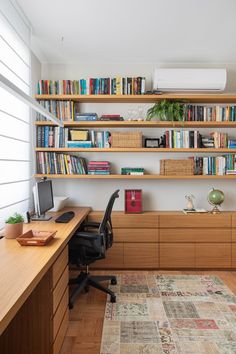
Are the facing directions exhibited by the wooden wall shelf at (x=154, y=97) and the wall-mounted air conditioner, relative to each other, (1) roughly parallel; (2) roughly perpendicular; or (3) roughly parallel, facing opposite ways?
roughly parallel

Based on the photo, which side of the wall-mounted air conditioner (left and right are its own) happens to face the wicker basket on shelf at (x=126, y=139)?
right

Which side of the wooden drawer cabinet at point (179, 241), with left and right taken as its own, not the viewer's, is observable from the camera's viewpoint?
front

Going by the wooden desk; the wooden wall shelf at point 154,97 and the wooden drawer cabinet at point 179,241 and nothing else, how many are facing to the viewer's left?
0

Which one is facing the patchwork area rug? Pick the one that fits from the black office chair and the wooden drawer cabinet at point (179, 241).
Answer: the wooden drawer cabinet

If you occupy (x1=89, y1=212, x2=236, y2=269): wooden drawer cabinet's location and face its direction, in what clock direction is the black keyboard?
The black keyboard is roughly at 2 o'clock from the wooden drawer cabinet.

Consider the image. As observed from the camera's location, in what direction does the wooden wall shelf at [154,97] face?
facing the viewer

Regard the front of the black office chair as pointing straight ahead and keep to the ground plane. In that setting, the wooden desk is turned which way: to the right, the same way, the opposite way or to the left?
the opposite way

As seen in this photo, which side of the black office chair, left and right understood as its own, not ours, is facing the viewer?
left

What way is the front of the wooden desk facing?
to the viewer's right

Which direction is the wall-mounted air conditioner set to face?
toward the camera

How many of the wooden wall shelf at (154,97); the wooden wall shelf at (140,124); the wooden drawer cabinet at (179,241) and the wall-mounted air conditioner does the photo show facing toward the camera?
4
